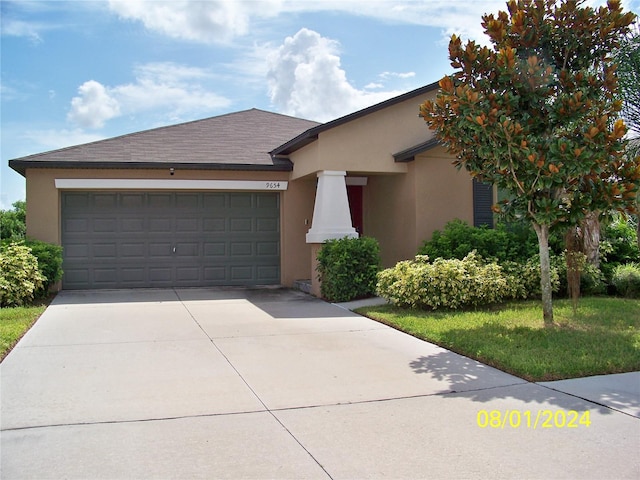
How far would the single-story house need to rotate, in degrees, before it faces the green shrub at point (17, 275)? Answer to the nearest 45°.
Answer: approximately 45° to its right

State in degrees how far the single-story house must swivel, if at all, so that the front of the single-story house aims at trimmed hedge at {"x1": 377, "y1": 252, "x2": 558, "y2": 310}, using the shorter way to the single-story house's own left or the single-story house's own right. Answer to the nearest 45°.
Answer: approximately 45° to the single-story house's own left

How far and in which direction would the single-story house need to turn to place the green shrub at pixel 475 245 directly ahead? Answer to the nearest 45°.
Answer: approximately 45° to its left

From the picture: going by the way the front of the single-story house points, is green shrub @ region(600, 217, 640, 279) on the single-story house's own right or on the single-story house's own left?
on the single-story house's own left

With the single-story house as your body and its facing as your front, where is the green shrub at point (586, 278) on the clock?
The green shrub is roughly at 10 o'clock from the single-story house.

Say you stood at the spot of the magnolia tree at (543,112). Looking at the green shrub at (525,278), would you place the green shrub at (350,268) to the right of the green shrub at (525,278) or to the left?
left

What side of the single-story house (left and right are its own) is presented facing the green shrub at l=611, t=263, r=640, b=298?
left

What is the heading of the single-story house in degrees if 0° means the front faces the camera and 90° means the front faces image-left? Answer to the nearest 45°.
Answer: approximately 0°

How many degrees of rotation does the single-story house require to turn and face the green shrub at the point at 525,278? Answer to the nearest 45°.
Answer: approximately 45° to its left
